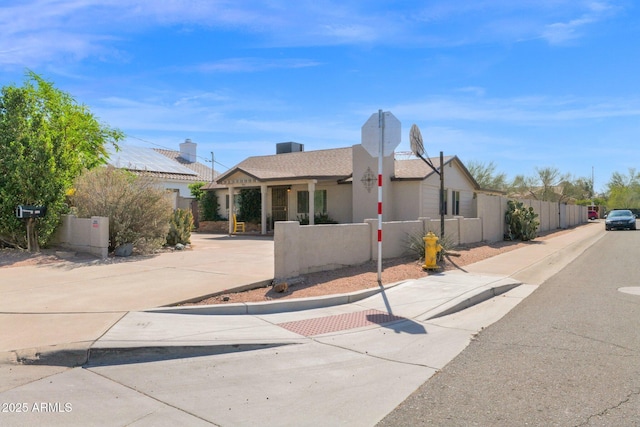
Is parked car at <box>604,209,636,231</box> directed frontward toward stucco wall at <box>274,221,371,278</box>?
yes

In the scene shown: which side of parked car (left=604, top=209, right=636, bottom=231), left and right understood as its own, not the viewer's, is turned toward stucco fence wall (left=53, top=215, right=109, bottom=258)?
front

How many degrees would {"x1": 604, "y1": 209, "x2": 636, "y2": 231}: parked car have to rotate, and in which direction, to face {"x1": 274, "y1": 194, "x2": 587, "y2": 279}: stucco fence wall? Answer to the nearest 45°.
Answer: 0° — it already faces it

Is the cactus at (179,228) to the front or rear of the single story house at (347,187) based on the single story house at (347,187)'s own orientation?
to the front

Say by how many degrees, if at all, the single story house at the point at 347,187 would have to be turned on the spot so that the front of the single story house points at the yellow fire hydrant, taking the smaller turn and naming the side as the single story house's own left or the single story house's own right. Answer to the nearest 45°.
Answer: approximately 45° to the single story house's own left

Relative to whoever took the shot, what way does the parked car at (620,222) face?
facing the viewer

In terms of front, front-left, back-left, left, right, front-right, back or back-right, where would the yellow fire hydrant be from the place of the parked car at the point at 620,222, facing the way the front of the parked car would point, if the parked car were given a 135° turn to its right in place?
back-left

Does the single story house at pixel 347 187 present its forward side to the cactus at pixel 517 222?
no

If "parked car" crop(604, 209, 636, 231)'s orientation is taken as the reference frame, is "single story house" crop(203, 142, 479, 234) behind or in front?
in front

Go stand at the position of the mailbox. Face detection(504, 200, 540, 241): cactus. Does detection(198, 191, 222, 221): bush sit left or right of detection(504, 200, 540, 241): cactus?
left

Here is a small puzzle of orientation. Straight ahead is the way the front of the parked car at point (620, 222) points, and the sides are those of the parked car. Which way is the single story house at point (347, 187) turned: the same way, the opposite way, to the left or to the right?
the same way

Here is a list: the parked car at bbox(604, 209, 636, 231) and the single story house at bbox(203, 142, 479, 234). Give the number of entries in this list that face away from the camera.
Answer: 0

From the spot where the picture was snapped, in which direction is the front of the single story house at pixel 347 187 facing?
facing the viewer and to the left of the viewer

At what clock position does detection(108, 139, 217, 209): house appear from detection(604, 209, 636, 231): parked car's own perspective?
The house is roughly at 2 o'clock from the parked car.
